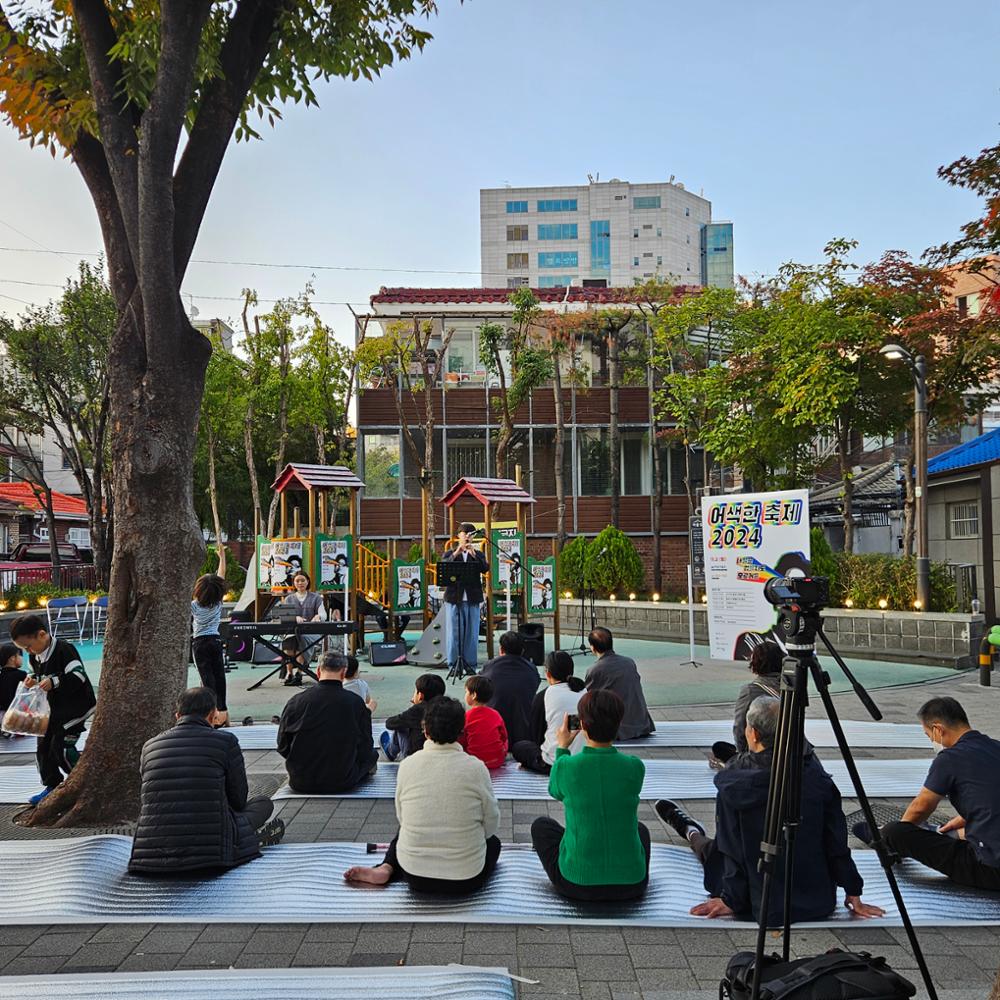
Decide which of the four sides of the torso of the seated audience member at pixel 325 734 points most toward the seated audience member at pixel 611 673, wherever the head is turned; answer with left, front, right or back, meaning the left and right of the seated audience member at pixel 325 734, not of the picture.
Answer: right

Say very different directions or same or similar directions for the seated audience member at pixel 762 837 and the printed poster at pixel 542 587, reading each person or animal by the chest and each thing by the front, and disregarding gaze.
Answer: very different directions

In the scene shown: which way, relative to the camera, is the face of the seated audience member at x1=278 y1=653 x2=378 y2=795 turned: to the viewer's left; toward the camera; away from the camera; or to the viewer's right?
away from the camera

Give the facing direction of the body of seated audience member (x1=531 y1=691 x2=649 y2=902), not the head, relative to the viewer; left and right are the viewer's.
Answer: facing away from the viewer

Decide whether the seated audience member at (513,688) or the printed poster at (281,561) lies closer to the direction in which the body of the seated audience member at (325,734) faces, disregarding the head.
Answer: the printed poster

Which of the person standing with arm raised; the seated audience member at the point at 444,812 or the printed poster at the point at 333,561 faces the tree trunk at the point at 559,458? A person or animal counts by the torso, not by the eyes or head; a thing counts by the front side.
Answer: the seated audience member

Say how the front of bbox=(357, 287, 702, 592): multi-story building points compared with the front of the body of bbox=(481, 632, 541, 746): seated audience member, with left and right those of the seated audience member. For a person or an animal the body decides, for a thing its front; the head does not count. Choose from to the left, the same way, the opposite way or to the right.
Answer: the opposite way

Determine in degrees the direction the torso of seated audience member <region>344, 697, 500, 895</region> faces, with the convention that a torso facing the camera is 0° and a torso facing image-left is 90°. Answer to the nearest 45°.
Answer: approximately 180°

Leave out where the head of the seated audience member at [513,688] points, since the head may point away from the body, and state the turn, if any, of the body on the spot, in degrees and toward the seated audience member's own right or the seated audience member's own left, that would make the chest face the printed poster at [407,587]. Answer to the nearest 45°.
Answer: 0° — they already face it

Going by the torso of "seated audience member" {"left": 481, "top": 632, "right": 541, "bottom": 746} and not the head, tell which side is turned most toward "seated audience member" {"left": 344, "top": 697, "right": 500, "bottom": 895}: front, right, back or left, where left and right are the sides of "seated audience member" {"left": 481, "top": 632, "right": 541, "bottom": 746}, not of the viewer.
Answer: back

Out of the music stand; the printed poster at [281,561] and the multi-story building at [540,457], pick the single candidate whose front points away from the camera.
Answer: the music stand

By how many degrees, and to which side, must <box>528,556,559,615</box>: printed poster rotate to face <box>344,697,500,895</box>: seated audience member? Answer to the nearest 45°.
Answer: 0° — it already faces them
